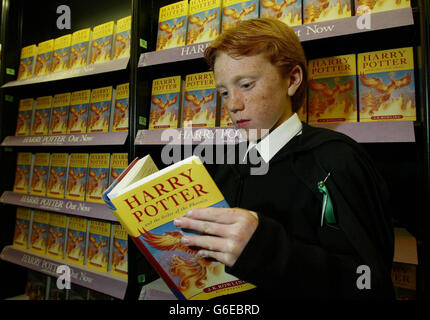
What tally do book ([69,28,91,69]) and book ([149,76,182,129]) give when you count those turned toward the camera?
2

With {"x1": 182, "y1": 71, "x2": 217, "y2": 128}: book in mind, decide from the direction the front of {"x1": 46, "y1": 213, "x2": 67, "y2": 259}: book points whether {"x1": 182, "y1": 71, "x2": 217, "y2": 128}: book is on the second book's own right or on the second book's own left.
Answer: on the second book's own left

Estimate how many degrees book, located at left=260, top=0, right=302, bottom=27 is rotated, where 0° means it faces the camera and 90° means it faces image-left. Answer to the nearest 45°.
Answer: approximately 0°

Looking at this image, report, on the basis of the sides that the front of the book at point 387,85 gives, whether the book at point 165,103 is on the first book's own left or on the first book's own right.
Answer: on the first book's own right

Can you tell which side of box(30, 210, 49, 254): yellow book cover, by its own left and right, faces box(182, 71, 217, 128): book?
left
